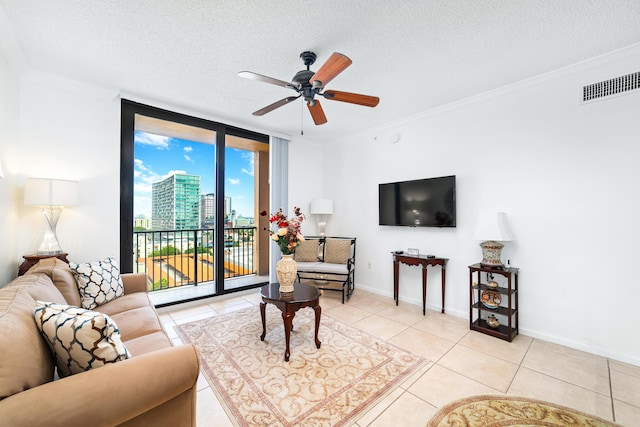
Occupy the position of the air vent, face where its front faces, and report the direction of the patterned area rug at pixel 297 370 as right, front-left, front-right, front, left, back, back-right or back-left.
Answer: front

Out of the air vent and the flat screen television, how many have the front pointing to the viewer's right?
0

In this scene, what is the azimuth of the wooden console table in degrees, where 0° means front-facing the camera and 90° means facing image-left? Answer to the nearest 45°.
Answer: approximately 45°

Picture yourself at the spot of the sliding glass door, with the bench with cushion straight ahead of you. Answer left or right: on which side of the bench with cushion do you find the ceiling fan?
right

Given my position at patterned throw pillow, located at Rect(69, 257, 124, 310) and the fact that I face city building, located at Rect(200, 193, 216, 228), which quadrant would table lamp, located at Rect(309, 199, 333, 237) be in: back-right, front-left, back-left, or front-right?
front-right

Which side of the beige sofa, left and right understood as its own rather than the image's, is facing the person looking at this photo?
right

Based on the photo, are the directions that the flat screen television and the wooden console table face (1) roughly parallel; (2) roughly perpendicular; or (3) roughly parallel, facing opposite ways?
roughly parallel

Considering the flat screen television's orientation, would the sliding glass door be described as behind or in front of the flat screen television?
in front

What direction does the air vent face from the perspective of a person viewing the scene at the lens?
facing the viewer and to the left of the viewer

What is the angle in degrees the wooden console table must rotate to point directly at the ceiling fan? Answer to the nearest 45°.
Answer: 0° — it already faces it

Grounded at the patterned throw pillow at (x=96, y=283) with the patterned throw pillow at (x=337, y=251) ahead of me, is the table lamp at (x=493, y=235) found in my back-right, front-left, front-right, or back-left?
front-right

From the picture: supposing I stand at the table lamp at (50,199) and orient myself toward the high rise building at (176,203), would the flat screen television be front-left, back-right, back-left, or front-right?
front-right

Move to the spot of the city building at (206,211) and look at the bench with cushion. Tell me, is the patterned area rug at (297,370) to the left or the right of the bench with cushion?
right
